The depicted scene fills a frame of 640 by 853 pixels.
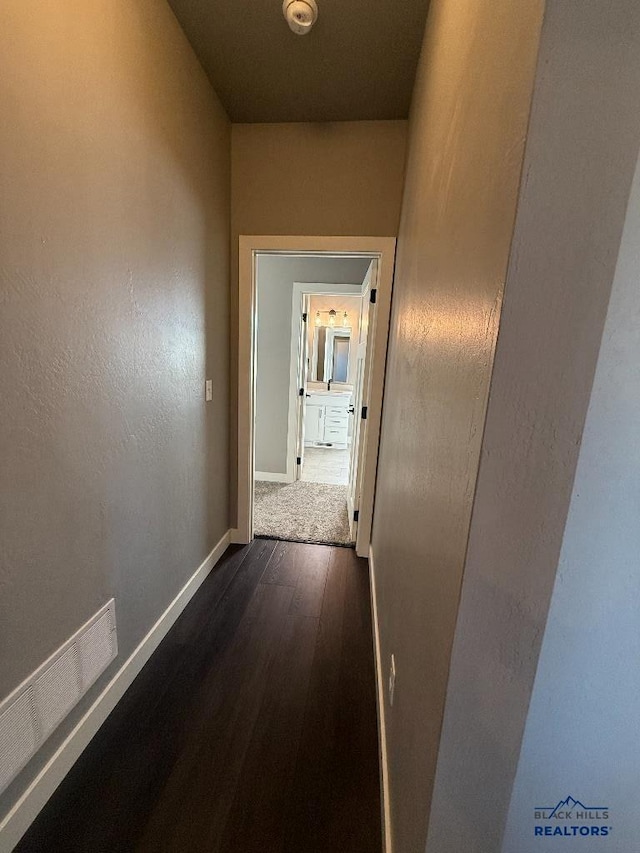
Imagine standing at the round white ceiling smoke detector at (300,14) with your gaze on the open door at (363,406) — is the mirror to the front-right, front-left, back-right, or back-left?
front-left

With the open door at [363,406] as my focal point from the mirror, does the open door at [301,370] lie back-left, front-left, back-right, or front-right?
front-right

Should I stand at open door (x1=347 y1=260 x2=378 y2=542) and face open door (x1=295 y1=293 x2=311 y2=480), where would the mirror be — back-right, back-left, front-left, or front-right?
front-right

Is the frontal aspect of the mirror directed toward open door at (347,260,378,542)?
yes

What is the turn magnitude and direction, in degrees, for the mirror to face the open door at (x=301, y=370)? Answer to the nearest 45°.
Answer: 0° — it already faces it

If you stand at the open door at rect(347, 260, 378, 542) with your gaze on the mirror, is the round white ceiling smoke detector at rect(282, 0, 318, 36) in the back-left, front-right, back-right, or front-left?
back-left

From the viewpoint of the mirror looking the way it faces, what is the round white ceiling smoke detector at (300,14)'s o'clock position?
The round white ceiling smoke detector is roughly at 12 o'clock from the mirror.

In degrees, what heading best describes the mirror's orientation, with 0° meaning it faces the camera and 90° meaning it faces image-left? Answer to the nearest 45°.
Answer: approximately 0°

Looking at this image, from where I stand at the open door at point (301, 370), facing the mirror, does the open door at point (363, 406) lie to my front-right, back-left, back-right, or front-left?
back-right
